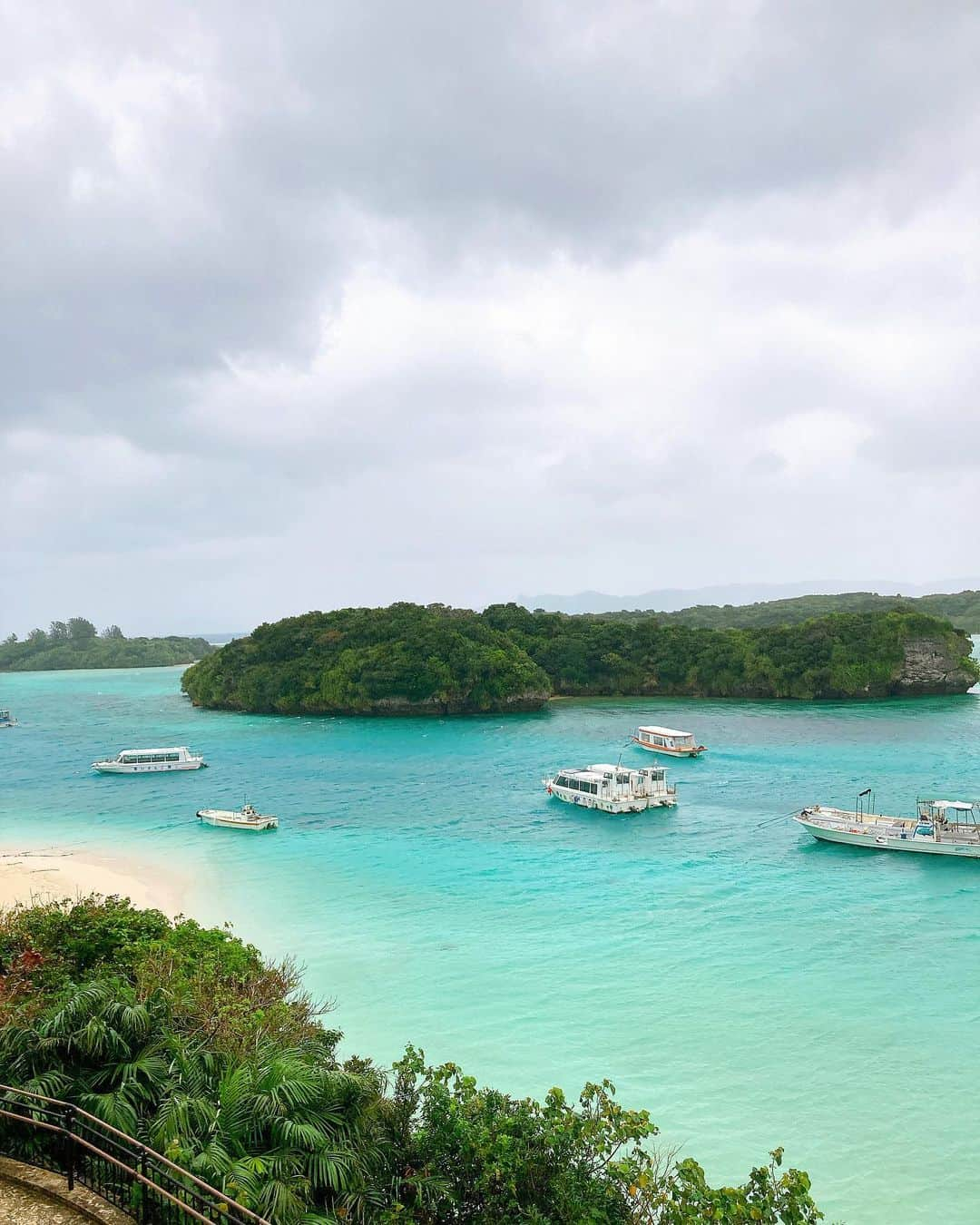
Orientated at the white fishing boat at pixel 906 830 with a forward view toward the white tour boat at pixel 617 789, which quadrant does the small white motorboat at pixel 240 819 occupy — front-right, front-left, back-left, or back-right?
front-left

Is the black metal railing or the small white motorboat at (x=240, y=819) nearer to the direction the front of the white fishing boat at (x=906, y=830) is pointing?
the small white motorboat

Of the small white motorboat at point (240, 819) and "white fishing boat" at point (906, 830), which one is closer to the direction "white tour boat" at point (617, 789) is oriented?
the small white motorboat

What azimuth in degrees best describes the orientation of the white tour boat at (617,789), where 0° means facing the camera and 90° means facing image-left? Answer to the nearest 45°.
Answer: approximately 135°

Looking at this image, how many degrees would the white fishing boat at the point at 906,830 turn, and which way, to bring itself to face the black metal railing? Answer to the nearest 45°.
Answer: approximately 90° to its left

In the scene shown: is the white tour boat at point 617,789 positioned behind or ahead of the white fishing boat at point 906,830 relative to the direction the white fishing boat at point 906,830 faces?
ahead

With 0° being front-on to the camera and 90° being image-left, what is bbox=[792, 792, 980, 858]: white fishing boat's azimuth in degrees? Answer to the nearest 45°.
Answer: approximately 90°

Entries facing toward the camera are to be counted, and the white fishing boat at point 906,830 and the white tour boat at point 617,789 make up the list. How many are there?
0

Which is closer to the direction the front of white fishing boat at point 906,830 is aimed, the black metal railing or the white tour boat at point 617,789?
the white tour boat
